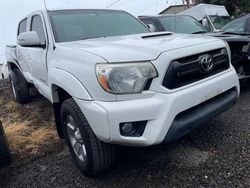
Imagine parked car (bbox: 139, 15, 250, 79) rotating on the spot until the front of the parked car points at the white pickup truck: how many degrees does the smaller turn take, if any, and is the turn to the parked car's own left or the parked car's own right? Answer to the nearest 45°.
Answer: approximately 45° to the parked car's own right

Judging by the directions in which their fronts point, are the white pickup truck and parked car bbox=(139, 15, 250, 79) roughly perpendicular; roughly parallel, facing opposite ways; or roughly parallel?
roughly parallel

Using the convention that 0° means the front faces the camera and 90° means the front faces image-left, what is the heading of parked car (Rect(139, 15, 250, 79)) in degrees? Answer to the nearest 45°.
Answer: approximately 315°

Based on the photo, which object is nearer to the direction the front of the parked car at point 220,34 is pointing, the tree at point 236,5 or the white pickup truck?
the white pickup truck

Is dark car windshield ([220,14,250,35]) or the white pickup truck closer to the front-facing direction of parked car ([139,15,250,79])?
the white pickup truck

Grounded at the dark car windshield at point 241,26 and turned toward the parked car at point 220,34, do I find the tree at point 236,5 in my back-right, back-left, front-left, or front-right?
back-right

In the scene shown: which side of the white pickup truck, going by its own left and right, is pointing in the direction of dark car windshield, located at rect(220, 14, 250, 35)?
left

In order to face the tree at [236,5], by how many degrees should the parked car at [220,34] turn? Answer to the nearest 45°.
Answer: approximately 135° to its left

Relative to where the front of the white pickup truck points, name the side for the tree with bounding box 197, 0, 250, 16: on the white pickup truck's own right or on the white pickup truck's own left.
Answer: on the white pickup truck's own left

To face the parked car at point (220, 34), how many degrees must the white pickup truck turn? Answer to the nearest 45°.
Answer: approximately 90° to its left

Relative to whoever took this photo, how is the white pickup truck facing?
facing the viewer and to the right of the viewer

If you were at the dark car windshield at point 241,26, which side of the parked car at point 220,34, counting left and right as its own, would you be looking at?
left

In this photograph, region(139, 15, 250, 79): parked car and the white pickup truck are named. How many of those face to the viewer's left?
0
